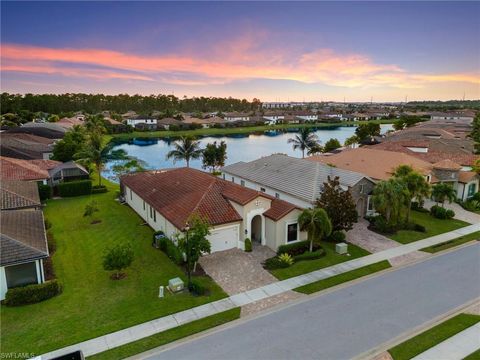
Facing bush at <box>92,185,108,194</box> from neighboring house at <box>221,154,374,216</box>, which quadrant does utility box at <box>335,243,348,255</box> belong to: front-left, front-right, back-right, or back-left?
back-left

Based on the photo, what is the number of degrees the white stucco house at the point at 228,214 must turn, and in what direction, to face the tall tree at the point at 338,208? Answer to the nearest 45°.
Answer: approximately 45° to its left

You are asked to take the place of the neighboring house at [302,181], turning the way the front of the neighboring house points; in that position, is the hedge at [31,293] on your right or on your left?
on your right

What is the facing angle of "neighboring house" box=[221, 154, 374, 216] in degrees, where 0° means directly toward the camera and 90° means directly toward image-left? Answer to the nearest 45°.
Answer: approximately 315°

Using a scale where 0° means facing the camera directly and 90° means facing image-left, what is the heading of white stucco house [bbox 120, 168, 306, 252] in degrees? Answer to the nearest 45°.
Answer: approximately 315°

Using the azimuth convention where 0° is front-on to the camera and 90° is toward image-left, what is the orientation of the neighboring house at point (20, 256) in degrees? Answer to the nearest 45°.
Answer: approximately 315°

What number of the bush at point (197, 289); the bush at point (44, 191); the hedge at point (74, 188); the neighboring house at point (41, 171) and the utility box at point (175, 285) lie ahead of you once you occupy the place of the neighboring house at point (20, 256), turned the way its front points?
2

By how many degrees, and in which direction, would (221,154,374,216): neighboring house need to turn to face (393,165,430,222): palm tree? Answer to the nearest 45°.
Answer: approximately 45° to its left

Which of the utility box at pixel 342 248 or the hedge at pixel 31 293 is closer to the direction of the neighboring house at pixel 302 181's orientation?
the utility box

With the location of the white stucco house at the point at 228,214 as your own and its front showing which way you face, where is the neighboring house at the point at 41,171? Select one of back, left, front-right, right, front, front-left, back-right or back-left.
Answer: back
